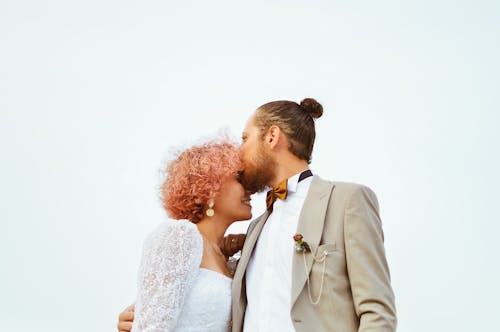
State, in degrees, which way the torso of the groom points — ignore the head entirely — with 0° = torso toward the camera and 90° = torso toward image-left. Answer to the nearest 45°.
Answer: approximately 45°

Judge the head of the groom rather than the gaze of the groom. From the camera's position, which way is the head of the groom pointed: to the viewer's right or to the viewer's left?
to the viewer's left

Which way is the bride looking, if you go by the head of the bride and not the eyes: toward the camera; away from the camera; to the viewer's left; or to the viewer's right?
to the viewer's right

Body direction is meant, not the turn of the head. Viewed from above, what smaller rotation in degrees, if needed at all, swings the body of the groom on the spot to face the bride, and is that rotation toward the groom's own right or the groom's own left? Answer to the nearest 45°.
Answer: approximately 45° to the groom's own right
